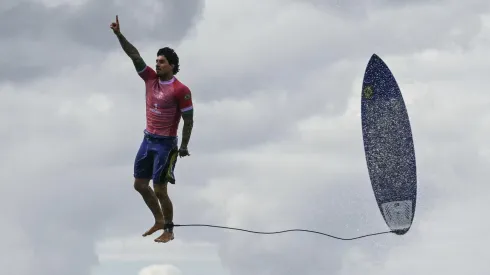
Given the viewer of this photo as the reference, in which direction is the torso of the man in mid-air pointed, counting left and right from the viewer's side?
facing the viewer and to the left of the viewer

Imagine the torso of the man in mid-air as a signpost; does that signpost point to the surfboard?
no
